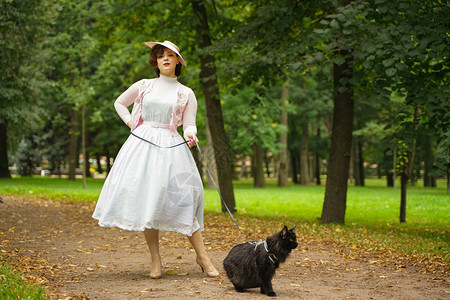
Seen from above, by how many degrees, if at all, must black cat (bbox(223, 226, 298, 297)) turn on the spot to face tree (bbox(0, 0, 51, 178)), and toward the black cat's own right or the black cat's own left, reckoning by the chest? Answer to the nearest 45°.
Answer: approximately 135° to the black cat's own left

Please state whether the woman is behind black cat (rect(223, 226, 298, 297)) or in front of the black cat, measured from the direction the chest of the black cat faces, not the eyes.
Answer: behind

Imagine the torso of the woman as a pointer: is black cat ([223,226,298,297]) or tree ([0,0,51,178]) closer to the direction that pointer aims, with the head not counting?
the black cat

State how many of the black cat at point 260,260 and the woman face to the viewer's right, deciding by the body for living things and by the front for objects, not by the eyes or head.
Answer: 1

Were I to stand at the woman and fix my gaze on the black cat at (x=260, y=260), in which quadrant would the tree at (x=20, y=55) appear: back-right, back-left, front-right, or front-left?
back-left

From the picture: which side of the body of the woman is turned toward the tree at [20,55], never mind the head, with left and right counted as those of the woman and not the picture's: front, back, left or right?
back

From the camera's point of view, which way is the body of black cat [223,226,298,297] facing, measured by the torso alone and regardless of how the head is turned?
to the viewer's right

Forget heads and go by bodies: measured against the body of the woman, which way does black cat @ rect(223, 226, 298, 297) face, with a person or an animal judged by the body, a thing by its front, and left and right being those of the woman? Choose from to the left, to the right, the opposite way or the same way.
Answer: to the left
